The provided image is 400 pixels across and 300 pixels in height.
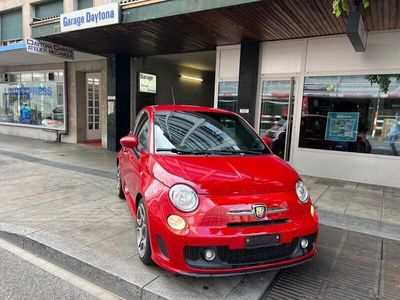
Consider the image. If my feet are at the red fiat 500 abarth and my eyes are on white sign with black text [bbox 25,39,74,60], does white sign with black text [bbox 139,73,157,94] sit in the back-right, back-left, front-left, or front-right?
front-right

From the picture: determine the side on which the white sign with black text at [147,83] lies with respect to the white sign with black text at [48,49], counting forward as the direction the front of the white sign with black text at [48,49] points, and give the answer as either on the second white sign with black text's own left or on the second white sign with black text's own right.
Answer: on the second white sign with black text's own left

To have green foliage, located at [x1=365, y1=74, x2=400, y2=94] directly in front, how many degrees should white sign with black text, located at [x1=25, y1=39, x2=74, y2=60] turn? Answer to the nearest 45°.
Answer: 0° — it already faces it

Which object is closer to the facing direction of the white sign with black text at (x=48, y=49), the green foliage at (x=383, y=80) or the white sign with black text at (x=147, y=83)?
the green foliage

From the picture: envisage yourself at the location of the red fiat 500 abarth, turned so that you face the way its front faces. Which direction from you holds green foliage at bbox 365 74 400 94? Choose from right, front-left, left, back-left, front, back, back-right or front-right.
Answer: left

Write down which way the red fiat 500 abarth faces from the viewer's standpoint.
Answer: facing the viewer and to the right of the viewer

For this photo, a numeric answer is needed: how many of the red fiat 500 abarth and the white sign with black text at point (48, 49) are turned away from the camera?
0

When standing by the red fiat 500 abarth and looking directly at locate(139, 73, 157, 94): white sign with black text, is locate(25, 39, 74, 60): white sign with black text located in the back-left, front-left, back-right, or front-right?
front-left

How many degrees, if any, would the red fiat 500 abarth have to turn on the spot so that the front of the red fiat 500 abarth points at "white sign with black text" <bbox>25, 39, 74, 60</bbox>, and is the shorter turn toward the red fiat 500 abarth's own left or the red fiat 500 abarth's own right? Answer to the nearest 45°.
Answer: approximately 180°

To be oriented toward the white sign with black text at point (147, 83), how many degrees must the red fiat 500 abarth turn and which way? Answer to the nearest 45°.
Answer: approximately 135° to its left
